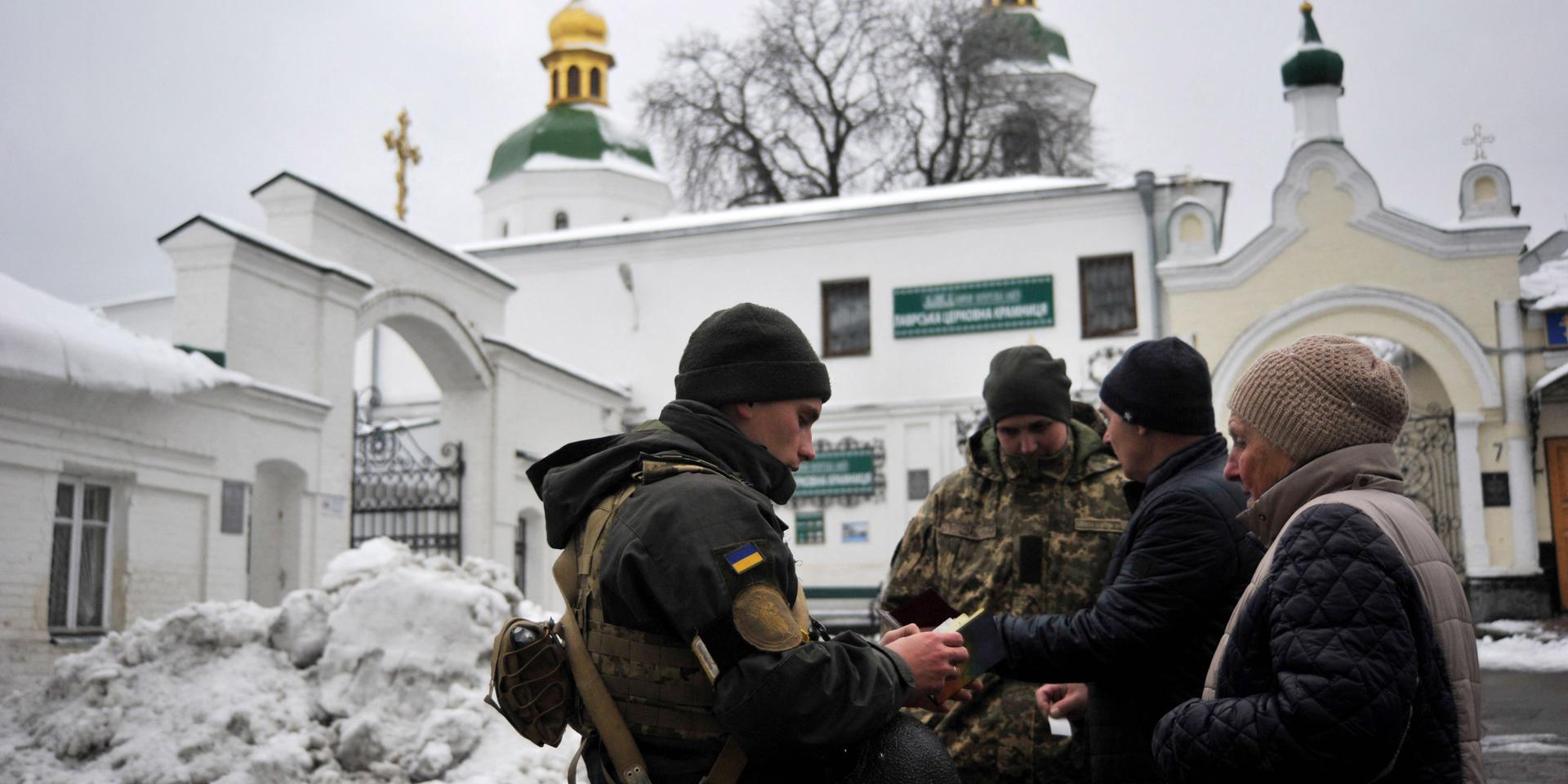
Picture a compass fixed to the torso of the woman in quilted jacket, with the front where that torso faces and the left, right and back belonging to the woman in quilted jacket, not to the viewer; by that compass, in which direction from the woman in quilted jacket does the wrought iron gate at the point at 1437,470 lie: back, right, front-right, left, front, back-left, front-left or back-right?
right

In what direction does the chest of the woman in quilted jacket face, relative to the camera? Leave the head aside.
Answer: to the viewer's left

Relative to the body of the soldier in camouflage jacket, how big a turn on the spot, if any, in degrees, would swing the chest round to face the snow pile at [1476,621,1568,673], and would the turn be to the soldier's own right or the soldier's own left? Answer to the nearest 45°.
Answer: approximately 135° to the soldier's own left

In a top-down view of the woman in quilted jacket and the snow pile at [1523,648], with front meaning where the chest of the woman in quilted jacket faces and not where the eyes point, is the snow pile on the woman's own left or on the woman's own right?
on the woman's own right

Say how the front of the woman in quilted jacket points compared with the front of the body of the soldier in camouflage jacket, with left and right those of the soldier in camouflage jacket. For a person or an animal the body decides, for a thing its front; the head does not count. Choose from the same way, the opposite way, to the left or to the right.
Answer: to the right

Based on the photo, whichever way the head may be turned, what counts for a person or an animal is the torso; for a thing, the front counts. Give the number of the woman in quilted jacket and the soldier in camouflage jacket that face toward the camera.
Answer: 1

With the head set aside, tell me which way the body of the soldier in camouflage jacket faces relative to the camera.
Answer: toward the camera

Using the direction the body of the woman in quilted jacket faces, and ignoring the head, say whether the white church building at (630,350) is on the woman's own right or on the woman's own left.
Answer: on the woman's own right

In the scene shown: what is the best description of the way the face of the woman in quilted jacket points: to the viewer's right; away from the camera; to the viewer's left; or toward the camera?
to the viewer's left

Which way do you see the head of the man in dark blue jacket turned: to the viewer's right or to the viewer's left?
to the viewer's left
